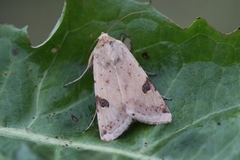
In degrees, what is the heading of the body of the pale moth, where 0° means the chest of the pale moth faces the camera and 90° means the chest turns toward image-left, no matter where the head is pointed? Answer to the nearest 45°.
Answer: approximately 180°
